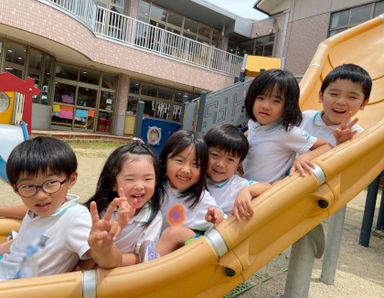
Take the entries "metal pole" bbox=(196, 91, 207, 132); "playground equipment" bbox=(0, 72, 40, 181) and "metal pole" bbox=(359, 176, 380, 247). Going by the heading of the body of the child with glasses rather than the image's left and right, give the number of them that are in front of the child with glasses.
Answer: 0

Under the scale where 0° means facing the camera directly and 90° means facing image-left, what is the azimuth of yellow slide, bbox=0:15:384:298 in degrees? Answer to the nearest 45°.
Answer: approximately 90°

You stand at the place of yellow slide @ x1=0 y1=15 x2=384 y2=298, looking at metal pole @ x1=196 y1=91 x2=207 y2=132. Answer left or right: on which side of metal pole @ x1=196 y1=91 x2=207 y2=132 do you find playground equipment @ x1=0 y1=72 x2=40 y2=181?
left

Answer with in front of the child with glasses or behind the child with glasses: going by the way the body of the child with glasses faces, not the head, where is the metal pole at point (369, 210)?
behind

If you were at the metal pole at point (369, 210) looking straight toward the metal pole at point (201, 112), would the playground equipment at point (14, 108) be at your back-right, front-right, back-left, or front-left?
front-left

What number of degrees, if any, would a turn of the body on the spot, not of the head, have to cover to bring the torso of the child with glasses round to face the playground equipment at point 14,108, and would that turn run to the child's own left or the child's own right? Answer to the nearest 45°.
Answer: approximately 135° to the child's own right

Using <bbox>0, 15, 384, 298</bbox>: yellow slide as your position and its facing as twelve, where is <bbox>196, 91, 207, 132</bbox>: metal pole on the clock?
The metal pole is roughly at 3 o'clock from the yellow slide.

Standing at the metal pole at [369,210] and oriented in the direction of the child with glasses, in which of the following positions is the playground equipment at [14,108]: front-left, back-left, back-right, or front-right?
front-right

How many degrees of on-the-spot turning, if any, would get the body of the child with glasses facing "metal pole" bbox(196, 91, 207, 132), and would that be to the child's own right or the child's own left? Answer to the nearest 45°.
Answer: approximately 180°

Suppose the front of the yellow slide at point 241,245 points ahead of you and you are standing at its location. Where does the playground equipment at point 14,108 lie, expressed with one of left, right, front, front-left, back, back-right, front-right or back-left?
front-right

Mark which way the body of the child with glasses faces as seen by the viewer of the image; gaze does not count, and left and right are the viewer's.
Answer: facing the viewer and to the left of the viewer

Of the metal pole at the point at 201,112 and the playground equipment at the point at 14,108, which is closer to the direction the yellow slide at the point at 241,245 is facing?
the playground equipment
